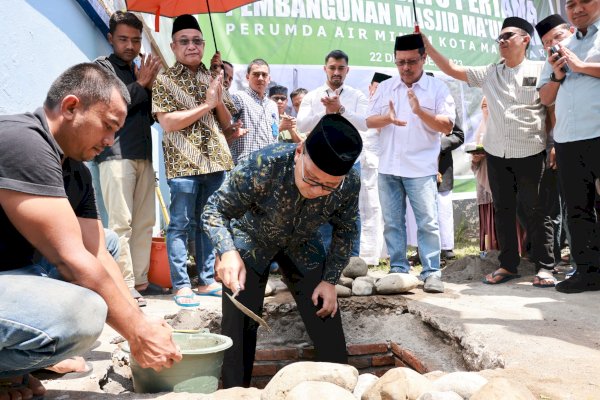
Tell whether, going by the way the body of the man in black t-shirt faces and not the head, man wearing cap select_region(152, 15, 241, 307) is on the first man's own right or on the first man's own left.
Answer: on the first man's own left

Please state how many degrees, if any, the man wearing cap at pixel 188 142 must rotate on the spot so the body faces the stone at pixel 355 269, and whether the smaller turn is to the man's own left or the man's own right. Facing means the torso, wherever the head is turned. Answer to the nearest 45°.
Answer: approximately 45° to the man's own left

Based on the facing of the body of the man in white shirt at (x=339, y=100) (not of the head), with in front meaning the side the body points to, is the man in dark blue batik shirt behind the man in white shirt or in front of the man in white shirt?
in front

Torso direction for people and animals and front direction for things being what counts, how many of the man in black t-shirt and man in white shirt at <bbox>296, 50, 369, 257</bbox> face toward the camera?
1

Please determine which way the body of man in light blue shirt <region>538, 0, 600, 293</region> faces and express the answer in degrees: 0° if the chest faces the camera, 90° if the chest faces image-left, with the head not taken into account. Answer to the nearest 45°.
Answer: approximately 45°

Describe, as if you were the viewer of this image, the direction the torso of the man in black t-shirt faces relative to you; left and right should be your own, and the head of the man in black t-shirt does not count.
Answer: facing to the right of the viewer

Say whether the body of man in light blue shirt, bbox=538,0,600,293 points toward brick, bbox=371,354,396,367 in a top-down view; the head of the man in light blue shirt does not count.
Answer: yes

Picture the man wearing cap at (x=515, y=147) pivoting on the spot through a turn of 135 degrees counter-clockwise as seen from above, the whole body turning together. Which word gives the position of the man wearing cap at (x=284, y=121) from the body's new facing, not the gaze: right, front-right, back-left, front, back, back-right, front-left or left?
back

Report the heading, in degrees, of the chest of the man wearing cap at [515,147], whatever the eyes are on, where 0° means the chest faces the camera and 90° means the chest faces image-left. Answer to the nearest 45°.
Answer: approximately 45°

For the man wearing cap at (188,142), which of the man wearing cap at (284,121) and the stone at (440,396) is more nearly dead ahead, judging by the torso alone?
the stone

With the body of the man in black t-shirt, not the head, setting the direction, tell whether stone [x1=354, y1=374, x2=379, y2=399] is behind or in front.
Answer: in front

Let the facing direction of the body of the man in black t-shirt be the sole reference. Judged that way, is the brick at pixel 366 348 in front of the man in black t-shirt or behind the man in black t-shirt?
in front

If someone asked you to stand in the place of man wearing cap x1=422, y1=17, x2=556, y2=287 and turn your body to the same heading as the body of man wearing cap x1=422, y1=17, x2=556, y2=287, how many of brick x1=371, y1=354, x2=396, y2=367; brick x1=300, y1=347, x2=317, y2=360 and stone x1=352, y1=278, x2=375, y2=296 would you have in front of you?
3
